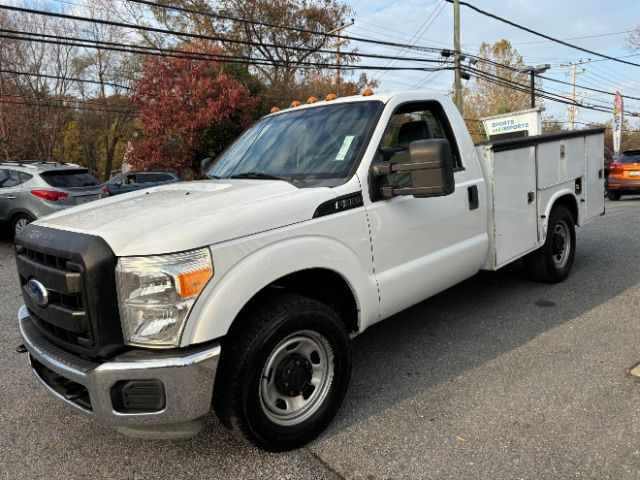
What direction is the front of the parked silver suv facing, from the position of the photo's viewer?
facing away from the viewer and to the left of the viewer

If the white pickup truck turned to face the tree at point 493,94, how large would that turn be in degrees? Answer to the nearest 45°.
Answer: approximately 135° to its right

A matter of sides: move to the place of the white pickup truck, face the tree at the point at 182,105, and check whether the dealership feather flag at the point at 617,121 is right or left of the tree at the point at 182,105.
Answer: right

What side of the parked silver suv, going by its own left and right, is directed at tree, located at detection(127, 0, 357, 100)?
right

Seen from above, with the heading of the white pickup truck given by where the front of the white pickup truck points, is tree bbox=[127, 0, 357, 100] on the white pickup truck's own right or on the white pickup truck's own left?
on the white pickup truck's own right

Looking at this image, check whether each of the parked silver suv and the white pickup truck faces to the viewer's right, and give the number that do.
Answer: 0

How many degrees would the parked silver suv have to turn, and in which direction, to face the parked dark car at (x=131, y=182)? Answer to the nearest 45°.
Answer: approximately 90° to its right

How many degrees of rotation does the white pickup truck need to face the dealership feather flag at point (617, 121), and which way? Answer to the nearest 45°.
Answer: approximately 180°

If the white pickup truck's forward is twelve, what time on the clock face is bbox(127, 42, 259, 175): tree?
The tree is roughly at 4 o'clock from the white pickup truck.
